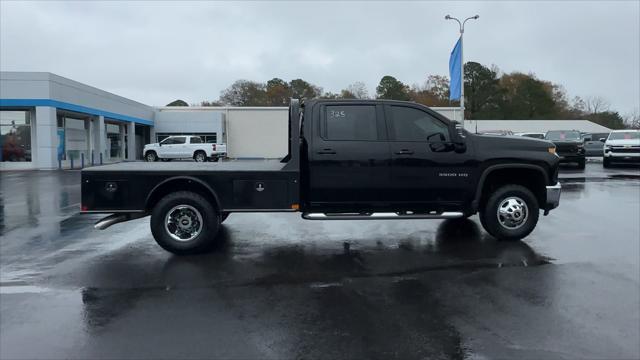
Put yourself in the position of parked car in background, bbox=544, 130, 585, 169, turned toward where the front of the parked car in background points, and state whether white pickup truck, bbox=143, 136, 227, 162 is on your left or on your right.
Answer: on your right

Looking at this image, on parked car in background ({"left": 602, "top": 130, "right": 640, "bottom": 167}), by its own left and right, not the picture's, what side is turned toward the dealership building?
right

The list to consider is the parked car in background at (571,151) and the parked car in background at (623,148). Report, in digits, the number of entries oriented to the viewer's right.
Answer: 0

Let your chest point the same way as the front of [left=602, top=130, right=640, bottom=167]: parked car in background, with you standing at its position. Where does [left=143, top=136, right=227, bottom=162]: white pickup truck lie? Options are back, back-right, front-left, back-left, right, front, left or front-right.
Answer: right

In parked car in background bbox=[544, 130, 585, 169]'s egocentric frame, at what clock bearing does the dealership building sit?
The dealership building is roughly at 3 o'clock from the parked car in background.

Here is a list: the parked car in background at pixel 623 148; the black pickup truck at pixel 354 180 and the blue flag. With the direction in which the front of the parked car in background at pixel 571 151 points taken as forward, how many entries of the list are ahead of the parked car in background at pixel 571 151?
1

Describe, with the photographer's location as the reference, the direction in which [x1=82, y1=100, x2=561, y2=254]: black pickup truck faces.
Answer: facing to the right of the viewer

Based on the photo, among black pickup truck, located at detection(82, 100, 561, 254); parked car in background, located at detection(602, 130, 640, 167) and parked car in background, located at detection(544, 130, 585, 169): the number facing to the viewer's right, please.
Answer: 1

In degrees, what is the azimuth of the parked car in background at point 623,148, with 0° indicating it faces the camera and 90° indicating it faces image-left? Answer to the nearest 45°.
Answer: approximately 0°

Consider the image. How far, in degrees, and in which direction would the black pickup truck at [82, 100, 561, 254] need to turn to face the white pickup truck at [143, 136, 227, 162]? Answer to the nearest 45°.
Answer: approximately 90° to its left

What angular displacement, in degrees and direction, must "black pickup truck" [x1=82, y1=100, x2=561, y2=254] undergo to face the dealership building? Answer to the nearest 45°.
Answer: approximately 135° to its left

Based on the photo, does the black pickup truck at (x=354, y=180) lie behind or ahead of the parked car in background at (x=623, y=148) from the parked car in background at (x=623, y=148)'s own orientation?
ahead
